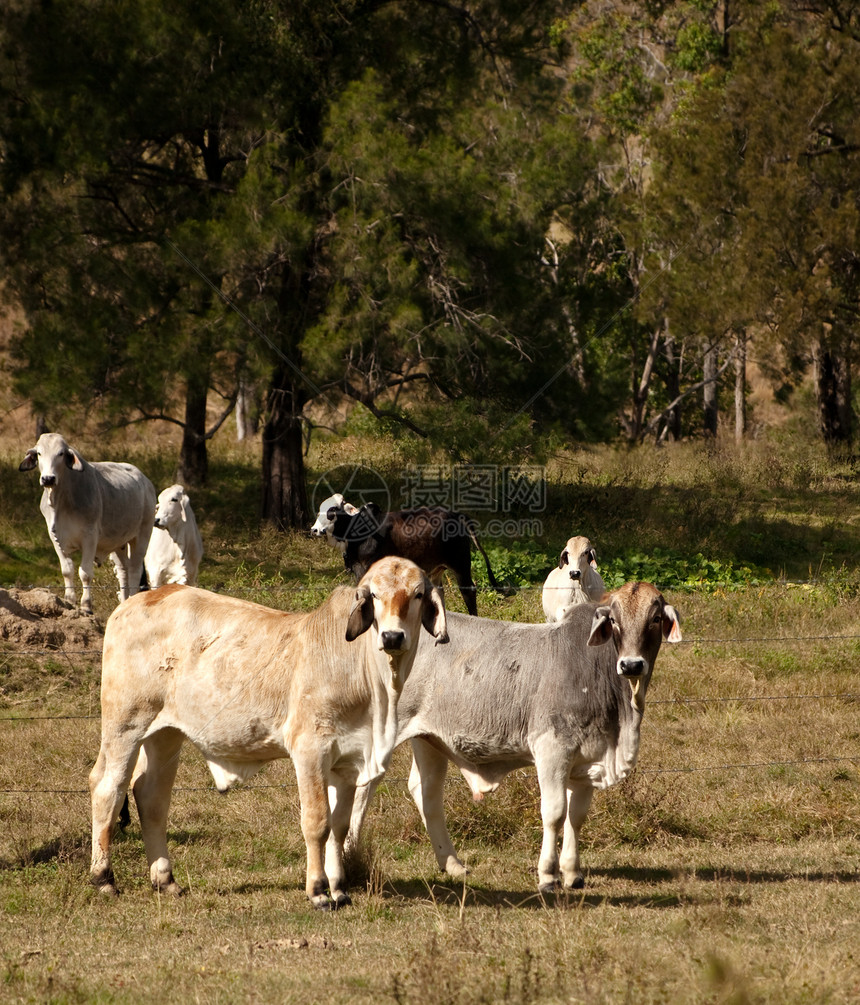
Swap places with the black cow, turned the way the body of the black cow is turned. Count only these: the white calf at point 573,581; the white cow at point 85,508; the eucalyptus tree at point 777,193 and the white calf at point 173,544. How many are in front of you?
2

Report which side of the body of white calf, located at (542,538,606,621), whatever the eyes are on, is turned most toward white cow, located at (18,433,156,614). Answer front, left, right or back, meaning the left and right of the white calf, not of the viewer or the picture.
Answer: right

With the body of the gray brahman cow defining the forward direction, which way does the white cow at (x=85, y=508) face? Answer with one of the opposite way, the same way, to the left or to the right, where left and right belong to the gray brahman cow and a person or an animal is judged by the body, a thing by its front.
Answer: to the right

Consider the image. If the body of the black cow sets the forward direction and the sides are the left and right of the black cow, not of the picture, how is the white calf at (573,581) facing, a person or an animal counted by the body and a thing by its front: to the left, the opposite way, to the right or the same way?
to the left

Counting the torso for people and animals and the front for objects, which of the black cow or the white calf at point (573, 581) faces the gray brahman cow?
the white calf

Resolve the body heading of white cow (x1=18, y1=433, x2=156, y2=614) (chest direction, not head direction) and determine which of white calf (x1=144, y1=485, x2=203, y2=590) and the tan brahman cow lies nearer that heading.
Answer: the tan brahman cow

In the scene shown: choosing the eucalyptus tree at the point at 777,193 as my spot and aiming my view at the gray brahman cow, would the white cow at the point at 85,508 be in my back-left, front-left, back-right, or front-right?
front-right

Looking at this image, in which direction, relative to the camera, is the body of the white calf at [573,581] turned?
toward the camera

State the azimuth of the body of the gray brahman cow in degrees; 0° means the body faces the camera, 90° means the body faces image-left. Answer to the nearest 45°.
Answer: approximately 315°

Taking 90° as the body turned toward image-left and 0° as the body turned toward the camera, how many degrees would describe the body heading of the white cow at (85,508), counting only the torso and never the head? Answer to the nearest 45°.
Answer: approximately 45°

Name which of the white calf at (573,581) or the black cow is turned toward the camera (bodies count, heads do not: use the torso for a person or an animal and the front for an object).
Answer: the white calf

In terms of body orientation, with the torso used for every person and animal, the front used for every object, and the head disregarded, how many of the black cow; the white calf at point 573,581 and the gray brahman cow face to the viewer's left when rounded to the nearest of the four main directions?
1

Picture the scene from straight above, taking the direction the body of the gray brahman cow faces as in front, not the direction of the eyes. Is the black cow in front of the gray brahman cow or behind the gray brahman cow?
behind

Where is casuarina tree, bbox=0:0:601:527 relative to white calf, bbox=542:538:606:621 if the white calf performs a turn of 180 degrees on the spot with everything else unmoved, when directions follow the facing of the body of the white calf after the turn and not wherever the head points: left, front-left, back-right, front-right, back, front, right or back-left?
front-left

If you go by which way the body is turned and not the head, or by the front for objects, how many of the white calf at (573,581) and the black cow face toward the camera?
1

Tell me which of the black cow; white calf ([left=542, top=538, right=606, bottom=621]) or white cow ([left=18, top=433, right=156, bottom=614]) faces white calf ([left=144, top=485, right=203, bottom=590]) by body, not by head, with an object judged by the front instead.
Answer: the black cow

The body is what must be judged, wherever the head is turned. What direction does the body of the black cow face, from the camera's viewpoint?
to the viewer's left
